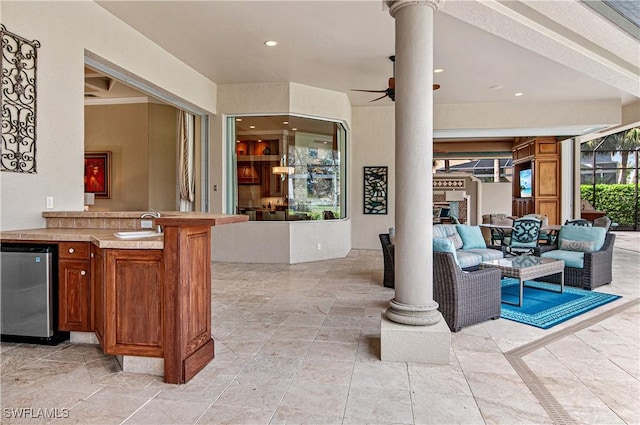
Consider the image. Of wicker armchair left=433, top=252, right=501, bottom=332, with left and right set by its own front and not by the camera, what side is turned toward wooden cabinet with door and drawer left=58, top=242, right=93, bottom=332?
back

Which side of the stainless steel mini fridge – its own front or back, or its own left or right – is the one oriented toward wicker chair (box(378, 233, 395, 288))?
left

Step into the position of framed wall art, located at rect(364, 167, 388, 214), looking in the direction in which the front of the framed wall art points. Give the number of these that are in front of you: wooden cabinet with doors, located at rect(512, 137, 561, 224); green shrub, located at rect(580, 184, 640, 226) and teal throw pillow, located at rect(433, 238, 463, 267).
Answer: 1

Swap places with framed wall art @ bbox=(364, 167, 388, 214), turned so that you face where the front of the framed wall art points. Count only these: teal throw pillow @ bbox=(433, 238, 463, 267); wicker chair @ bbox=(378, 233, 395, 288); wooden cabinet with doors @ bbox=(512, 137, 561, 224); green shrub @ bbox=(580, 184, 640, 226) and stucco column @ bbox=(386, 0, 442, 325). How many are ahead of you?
3

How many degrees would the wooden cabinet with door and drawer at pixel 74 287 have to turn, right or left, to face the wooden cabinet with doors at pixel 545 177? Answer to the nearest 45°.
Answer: approximately 90° to its left

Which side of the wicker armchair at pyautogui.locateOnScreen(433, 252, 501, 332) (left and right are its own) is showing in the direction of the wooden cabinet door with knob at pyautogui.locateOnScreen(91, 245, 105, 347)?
back

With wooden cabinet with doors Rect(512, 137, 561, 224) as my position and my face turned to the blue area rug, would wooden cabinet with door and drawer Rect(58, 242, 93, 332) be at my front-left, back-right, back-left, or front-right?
front-right

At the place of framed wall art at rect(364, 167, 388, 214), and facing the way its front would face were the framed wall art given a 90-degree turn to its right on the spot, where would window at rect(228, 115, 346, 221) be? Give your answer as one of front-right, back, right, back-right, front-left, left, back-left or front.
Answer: front-left

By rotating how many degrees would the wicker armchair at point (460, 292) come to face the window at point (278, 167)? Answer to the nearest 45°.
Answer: approximately 90° to its left

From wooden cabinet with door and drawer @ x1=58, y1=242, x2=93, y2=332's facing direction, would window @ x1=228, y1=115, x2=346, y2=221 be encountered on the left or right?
on its left

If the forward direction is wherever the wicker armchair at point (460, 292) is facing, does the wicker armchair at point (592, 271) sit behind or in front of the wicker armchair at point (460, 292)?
in front

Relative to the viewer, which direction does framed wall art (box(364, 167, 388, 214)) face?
toward the camera

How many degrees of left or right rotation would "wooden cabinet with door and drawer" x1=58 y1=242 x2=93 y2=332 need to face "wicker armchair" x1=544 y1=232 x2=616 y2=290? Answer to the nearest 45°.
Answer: approximately 90° to its left

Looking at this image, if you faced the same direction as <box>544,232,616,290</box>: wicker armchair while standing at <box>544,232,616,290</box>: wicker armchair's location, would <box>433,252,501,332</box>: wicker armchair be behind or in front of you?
in front

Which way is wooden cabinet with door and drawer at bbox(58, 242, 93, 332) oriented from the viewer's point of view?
toward the camera
